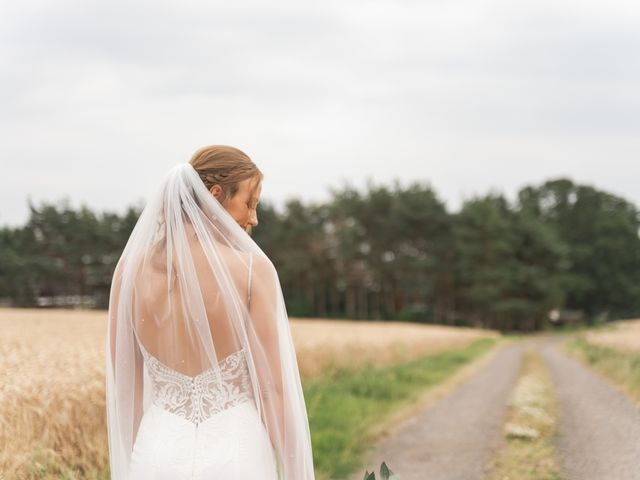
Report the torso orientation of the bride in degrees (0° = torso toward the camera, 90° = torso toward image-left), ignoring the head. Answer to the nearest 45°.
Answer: approximately 180°

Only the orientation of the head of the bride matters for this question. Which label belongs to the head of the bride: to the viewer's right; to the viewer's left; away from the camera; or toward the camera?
to the viewer's right
